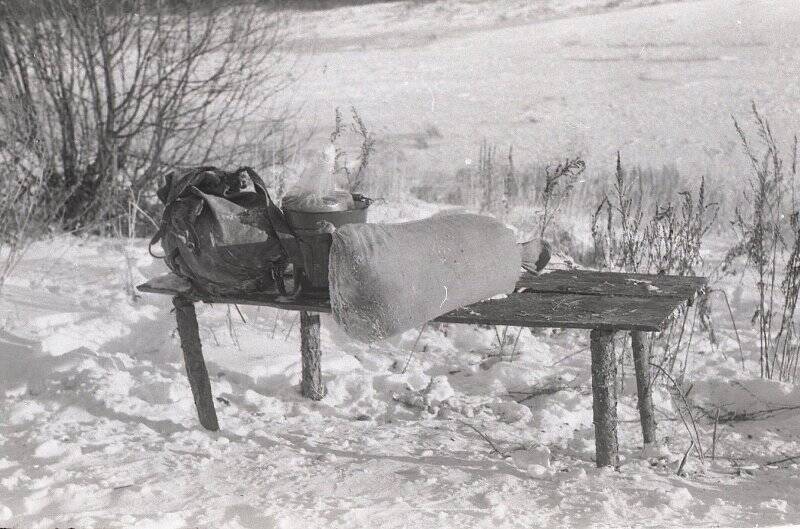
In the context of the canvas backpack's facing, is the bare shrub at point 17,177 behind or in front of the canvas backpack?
behind

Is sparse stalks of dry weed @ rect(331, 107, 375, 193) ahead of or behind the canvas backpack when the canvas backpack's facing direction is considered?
behind

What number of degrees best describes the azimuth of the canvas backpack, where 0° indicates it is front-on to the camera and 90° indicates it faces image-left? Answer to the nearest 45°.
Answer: approximately 0°

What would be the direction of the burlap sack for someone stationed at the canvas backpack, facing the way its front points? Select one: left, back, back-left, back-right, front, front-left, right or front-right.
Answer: front-left

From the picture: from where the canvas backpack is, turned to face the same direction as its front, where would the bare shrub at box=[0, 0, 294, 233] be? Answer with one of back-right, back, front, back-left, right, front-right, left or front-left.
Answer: back
